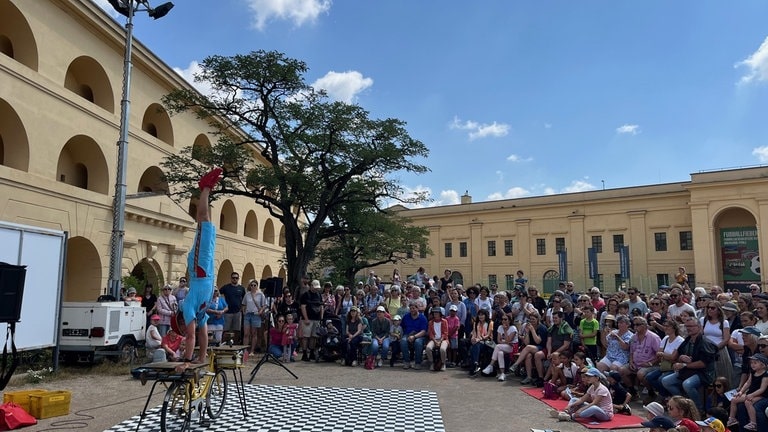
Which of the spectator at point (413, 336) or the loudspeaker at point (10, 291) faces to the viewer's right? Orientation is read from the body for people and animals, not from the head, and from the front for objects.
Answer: the loudspeaker

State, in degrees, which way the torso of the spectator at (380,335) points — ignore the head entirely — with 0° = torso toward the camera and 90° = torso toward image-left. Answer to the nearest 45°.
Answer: approximately 0°

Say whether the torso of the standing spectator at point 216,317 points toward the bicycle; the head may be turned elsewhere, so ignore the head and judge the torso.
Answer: yes

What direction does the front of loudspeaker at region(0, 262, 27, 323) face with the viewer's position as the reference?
facing to the right of the viewer

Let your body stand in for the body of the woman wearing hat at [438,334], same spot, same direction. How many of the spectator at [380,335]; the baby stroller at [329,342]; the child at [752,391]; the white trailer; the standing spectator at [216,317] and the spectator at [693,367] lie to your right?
4

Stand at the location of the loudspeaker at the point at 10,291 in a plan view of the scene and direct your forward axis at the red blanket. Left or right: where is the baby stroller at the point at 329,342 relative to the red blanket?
left
